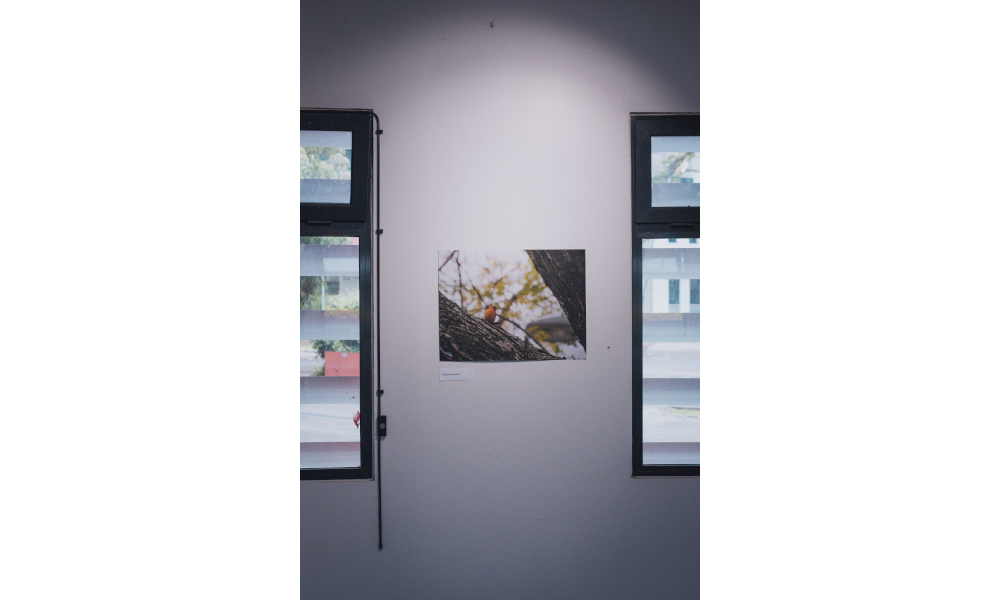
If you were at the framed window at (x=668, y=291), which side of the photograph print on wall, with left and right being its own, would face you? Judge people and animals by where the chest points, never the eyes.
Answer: left

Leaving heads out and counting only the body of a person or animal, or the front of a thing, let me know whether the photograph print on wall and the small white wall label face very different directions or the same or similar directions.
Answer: same or similar directions

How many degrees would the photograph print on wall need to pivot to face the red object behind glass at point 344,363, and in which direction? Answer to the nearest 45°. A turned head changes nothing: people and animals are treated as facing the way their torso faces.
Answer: approximately 180°

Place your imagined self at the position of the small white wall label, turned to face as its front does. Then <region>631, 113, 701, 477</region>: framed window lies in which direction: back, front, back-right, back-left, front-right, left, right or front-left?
left

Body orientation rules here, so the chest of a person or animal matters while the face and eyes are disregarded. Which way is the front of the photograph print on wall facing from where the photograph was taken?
facing the viewer

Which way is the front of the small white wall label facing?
toward the camera

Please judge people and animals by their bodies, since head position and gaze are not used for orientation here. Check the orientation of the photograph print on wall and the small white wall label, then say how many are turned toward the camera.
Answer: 2
